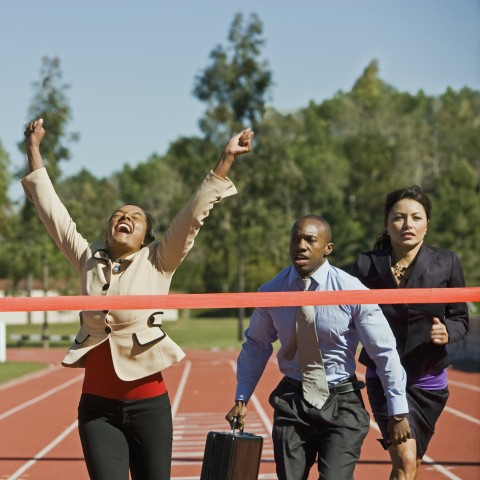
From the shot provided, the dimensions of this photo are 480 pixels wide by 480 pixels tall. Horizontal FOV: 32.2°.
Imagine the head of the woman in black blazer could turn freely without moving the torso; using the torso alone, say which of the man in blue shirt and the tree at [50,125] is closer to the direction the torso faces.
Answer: the man in blue shirt

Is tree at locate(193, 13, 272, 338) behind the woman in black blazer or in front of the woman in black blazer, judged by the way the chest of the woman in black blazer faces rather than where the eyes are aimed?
behind

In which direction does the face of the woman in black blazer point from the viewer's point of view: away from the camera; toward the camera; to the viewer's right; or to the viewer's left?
toward the camera

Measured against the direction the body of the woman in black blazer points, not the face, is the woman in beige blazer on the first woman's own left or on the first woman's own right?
on the first woman's own right

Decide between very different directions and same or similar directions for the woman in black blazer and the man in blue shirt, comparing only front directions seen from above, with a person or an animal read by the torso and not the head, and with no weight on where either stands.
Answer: same or similar directions

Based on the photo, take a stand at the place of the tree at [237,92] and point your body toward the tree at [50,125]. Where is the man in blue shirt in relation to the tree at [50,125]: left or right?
left

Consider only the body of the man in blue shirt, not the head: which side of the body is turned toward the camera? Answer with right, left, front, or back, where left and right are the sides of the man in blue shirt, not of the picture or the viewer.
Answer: front

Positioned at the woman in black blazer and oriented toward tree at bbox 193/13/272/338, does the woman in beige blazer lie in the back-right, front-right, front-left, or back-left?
back-left

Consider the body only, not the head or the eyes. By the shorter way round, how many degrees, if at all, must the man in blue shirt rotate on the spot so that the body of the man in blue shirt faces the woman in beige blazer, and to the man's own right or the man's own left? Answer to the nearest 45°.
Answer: approximately 90° to the man's own right

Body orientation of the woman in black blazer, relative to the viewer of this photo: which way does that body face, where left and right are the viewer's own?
facing the viewer

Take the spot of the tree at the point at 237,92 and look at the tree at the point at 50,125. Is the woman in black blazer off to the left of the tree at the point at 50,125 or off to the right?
left

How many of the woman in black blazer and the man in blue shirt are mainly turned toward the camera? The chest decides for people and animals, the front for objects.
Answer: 2
